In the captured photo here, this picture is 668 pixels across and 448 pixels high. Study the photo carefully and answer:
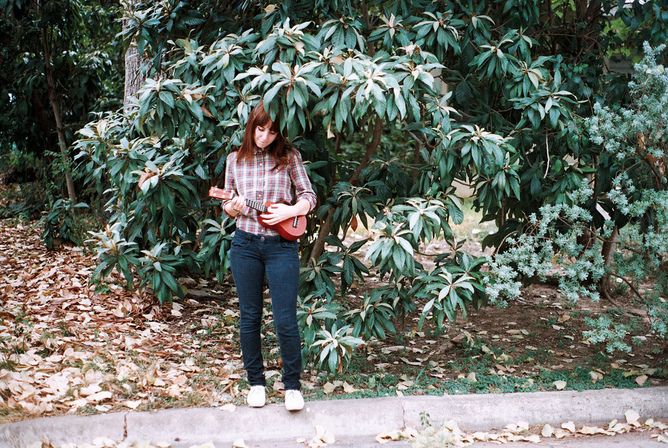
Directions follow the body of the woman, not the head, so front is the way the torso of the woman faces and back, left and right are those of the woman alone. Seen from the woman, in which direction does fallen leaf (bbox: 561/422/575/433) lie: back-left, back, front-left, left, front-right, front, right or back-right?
left

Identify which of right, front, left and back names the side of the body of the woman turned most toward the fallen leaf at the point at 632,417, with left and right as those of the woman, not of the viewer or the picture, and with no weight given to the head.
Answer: left

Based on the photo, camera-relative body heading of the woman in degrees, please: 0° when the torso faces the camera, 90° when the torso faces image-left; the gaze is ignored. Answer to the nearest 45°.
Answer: approximately 0°

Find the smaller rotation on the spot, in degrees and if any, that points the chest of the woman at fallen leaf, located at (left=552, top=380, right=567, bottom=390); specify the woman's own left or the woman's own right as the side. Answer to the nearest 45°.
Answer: approximately 90° to the woman's own left

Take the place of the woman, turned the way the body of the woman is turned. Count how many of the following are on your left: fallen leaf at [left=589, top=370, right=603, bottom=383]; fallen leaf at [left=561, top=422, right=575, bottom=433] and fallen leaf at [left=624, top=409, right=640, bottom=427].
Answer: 3

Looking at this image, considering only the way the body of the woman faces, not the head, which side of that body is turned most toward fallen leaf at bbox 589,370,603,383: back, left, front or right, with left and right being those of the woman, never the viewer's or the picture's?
left
